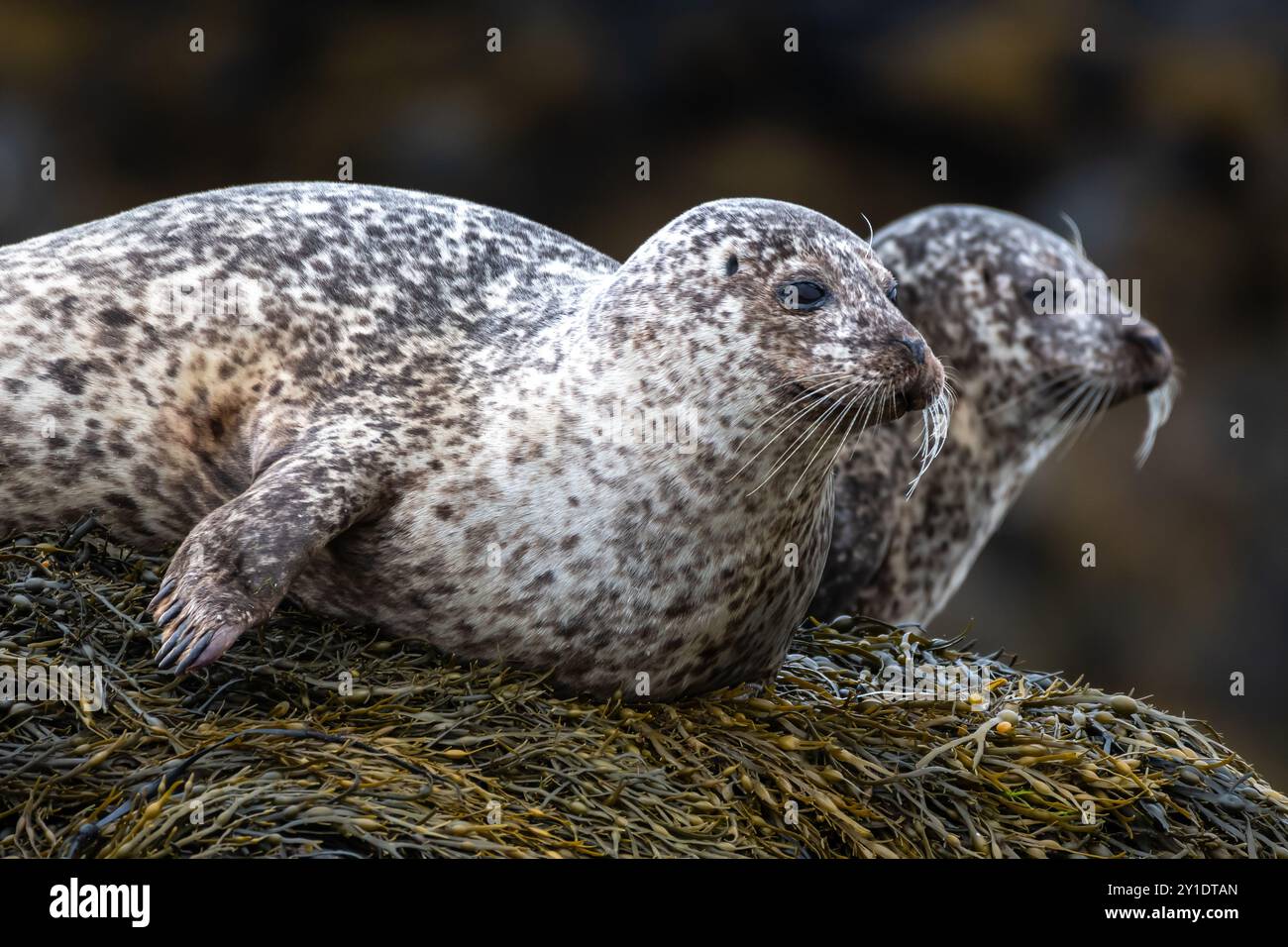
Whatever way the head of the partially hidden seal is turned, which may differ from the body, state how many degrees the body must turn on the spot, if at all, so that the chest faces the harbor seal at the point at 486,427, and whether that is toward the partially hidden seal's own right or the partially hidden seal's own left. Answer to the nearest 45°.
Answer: approximately 135° to the partially hidden seal's own right

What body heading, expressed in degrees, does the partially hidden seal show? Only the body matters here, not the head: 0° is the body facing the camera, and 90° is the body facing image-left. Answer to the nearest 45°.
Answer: approximately 270°

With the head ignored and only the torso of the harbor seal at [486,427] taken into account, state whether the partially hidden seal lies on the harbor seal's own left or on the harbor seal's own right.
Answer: on the harbor seal's own left

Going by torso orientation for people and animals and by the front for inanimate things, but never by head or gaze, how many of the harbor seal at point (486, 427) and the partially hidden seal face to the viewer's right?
2

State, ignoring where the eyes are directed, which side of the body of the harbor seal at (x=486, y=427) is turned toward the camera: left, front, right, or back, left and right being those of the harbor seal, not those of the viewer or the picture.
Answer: right
